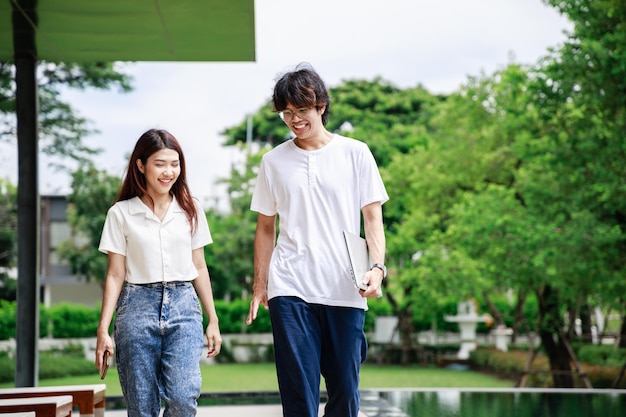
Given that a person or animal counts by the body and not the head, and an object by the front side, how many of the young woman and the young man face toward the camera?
2

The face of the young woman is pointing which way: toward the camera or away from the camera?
toward the camera

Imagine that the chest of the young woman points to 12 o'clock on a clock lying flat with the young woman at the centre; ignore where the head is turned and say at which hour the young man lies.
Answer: The young man is roughly at 10 o'clock from the young woman.

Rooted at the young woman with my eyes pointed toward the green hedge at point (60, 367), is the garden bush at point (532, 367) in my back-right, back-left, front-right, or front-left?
front-right

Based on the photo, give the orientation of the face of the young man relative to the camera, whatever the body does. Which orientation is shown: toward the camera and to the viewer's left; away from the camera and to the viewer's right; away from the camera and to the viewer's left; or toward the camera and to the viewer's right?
toward the camera and to the viewer's left

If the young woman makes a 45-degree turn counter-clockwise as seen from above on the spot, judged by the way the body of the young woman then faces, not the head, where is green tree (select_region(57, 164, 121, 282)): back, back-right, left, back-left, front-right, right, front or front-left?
back-left

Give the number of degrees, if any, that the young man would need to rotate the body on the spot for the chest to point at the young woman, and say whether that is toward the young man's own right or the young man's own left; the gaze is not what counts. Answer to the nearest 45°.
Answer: approximately 90° to the young man's own right

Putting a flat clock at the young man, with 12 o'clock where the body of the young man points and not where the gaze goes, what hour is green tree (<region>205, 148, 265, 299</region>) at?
The green tree is roughly at 6 o'clock from the young man.

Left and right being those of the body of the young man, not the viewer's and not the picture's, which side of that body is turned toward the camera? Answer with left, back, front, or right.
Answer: front

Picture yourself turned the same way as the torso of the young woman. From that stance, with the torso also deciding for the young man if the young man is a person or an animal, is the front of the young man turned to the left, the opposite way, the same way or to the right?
the same way

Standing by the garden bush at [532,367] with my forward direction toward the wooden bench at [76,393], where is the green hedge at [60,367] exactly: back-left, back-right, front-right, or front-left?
front-right
